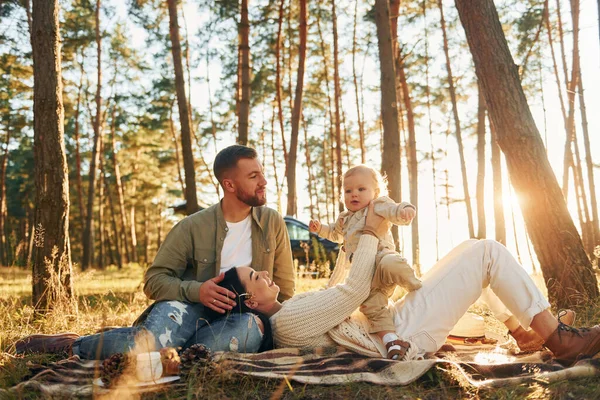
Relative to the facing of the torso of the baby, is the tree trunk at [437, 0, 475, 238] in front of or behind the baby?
behind

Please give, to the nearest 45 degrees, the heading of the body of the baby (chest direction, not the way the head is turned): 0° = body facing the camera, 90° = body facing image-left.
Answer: approximately 45°

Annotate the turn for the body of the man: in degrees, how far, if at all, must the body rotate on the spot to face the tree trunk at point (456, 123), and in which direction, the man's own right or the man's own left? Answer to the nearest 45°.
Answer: approximately 90° to the man's own left

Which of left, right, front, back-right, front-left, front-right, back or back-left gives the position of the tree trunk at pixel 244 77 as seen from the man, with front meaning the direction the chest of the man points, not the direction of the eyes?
back-left

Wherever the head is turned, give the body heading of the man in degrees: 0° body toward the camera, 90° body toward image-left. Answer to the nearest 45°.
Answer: approximately 315°

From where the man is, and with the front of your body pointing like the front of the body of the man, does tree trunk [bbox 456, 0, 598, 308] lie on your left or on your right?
on your left

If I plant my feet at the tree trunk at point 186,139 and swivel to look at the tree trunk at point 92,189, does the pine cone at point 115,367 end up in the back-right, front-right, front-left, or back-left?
back-left

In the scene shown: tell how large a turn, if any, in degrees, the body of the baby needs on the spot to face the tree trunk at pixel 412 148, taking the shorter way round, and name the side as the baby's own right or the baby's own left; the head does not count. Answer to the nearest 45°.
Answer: approximately 135° to the baby's own right
